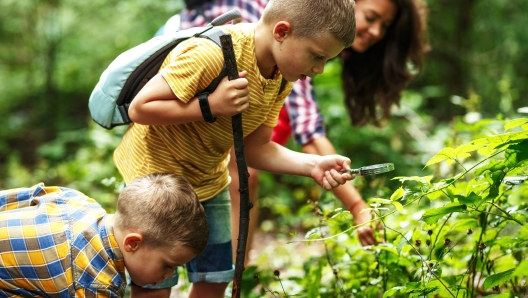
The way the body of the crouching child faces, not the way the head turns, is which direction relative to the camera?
to the viewer's right
